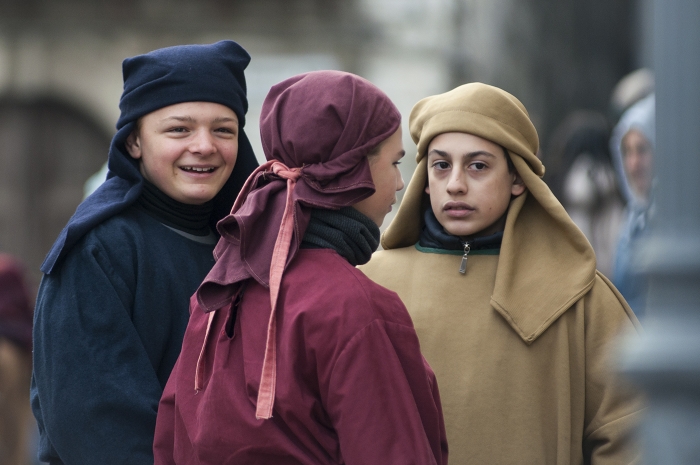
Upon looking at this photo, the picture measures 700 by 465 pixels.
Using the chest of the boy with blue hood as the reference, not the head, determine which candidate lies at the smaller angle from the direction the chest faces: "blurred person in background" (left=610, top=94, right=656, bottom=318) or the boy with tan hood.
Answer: the boy with tan hood

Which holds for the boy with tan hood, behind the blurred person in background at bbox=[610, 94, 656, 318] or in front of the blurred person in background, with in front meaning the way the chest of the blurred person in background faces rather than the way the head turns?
in front

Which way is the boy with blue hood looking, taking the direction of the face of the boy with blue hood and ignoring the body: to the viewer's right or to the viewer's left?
to the viewer's right

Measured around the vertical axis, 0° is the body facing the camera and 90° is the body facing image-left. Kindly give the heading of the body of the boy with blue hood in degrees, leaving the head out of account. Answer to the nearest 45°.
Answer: approximately 315°

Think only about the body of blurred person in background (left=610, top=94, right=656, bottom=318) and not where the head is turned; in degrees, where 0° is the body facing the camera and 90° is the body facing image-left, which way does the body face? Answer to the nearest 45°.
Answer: approximately 0°

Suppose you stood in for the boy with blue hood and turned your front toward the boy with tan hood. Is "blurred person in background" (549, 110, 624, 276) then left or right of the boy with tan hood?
left

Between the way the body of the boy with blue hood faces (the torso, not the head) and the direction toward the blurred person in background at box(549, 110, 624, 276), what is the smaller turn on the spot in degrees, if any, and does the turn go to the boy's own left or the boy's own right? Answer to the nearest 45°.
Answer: approximately 90° to the boy's own left

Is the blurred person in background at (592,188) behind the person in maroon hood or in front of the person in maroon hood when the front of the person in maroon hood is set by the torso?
in front

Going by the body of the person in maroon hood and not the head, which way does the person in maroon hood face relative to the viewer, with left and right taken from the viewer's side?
facing away from the viewer and to the right of the viewer

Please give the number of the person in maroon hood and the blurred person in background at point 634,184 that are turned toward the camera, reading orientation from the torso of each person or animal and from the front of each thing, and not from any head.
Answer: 1
